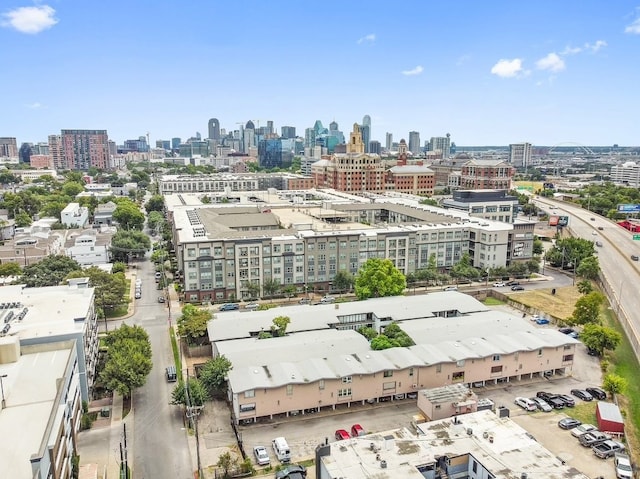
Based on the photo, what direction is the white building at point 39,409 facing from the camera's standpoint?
to the viewer's right

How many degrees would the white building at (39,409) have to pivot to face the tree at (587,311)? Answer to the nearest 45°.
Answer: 0° — it already faces it

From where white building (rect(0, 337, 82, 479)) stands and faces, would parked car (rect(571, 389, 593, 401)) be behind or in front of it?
in front

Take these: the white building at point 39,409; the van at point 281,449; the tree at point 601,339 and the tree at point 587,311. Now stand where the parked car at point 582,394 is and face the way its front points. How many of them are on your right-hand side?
2

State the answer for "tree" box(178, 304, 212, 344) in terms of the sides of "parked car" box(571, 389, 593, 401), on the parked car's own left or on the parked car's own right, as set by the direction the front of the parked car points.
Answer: on the parked car's own right

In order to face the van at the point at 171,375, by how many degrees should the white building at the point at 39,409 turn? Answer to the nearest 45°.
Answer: approximately 45° to its left

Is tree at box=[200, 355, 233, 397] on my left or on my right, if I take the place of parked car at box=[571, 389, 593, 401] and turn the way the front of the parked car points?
on my right

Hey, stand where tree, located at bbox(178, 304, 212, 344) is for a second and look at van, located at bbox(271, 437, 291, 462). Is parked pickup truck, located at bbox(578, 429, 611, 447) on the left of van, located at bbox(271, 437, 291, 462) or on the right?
left

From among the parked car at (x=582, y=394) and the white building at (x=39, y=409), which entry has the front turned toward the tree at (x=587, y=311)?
the white building
